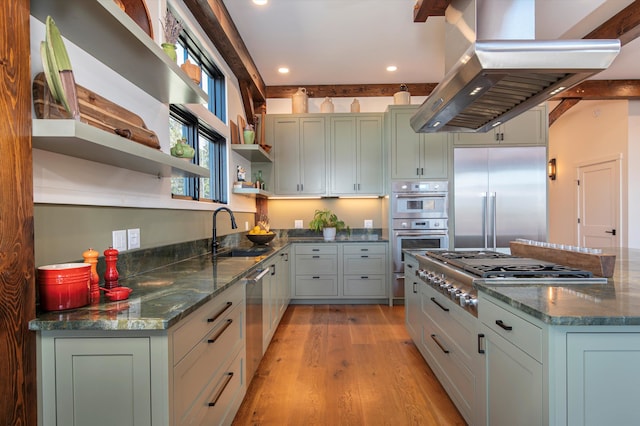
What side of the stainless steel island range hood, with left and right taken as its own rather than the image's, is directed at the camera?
left

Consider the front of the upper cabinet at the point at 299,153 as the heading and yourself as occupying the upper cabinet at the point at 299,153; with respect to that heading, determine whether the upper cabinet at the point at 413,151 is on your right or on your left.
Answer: on your left

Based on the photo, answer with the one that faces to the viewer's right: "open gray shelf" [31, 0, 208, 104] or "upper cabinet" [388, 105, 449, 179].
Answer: the open gray shelf

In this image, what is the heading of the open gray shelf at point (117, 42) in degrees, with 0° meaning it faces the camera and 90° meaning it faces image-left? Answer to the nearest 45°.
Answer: approximately 270°

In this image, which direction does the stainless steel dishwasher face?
to the viewer's right

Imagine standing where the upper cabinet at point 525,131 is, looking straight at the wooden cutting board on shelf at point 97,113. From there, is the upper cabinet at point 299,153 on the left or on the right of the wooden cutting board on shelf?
right

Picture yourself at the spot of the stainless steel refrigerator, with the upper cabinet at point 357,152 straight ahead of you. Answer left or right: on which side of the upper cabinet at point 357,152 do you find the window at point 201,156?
left
